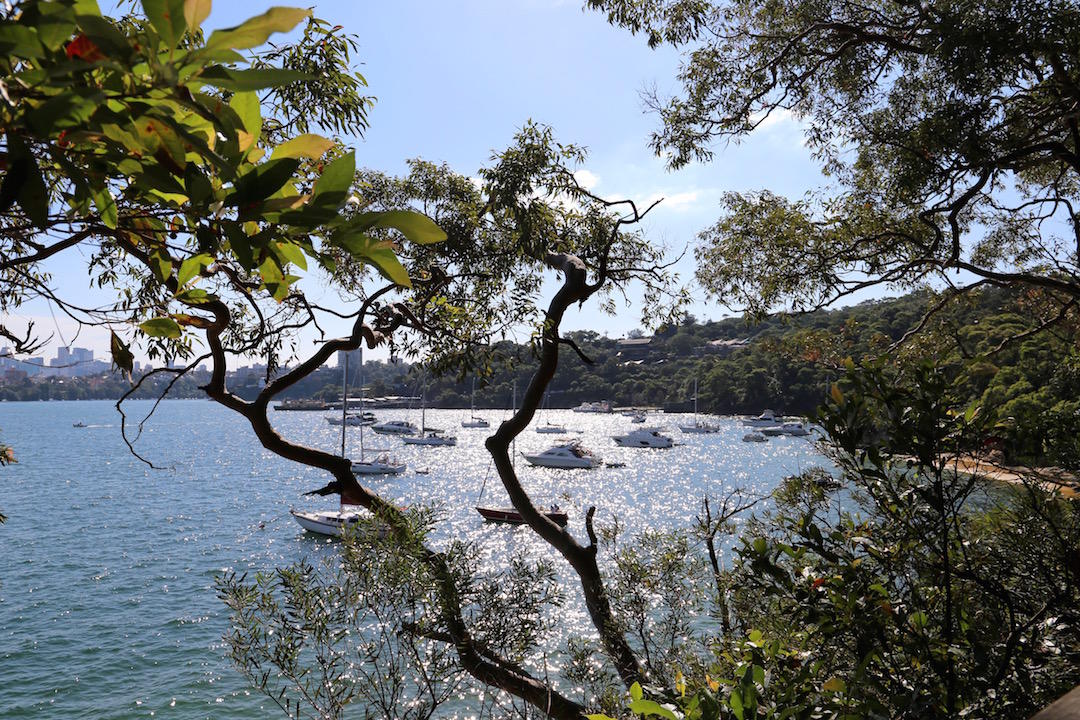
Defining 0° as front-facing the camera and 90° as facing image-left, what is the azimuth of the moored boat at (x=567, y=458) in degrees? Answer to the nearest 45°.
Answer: approximately 90°

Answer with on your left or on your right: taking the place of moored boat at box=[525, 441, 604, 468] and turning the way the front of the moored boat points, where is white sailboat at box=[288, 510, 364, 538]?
on your left
